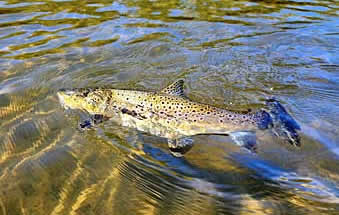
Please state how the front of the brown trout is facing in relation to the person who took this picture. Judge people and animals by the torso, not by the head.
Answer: facing to the left of the viewer
